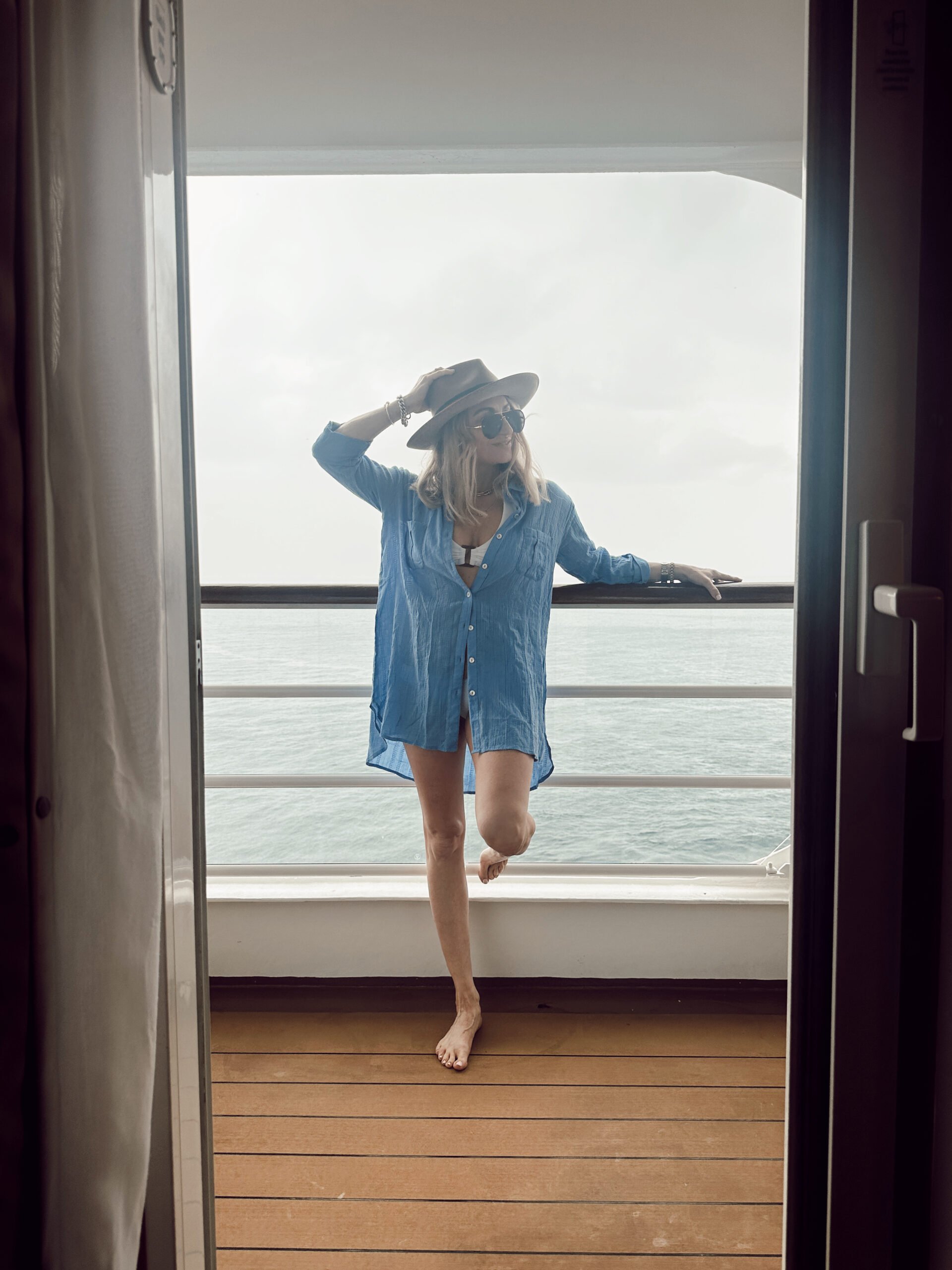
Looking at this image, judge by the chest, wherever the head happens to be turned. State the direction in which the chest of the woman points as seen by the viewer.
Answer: toward the camera

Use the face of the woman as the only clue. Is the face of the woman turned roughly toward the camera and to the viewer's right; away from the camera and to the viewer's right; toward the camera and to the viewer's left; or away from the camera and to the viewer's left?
toward the camera and to the viewer's right

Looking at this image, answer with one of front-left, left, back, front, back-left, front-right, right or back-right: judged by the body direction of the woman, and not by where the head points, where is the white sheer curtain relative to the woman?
front
